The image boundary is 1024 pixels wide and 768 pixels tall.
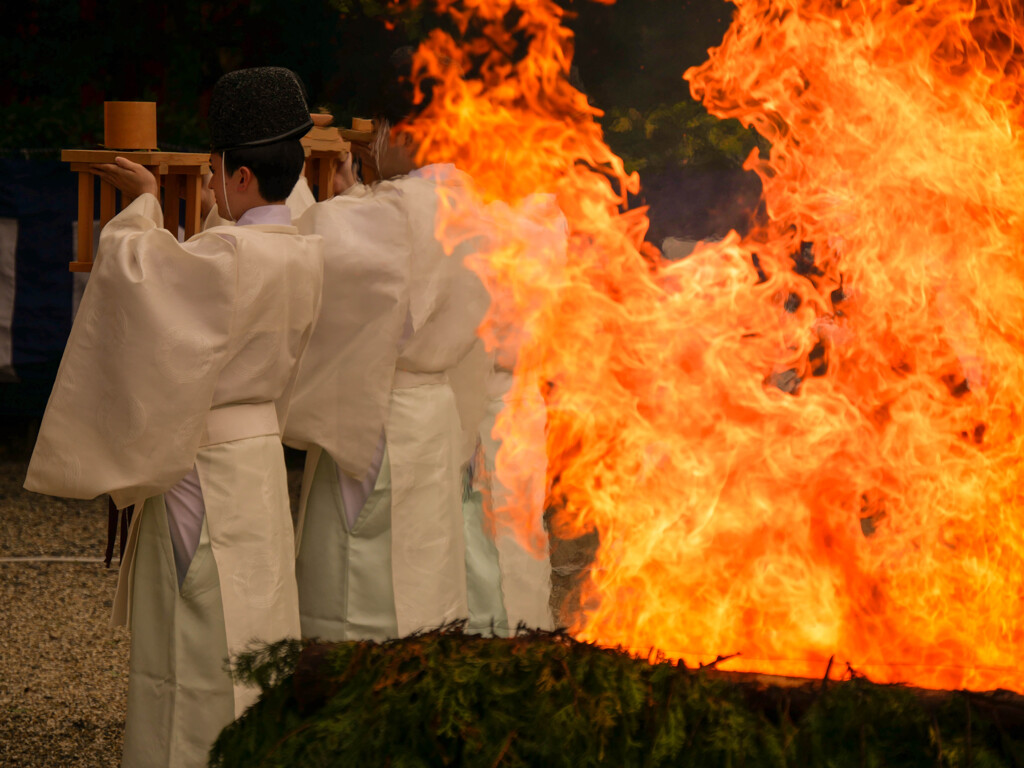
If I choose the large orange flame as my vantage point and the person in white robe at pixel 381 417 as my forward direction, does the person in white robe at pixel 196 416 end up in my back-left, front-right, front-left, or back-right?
front-left

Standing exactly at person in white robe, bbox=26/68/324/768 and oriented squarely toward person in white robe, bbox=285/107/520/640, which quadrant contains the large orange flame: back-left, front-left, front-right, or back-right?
front-right

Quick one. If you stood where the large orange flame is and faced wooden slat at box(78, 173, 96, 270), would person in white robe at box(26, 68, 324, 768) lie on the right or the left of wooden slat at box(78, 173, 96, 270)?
left

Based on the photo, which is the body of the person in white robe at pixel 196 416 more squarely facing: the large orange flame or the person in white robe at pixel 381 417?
the person in white robe
